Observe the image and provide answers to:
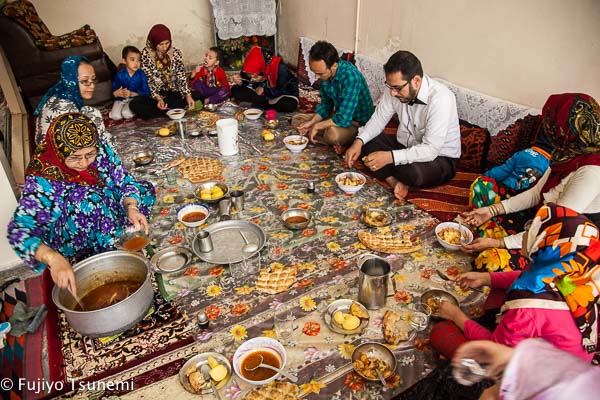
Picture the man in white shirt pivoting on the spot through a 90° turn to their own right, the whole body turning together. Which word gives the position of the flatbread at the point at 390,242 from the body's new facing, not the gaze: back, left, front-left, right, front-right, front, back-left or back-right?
back-left

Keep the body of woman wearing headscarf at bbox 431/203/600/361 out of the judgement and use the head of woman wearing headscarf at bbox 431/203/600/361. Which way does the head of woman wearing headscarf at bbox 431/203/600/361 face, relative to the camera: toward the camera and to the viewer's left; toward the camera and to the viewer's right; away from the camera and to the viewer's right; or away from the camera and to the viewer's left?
away from the camera and to the viewer's left

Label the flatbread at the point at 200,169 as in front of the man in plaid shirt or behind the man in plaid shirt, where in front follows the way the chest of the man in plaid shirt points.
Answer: in front

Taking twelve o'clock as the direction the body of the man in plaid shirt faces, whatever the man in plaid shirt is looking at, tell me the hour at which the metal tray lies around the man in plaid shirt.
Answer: The metal tray is roughly at 11 o'clock from the man in plaid shirt.

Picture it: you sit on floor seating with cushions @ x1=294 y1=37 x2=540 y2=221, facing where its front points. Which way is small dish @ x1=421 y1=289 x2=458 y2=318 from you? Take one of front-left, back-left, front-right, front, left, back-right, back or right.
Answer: front-left

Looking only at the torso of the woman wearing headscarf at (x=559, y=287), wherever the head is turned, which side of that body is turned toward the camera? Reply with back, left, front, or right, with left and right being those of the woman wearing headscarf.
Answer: left

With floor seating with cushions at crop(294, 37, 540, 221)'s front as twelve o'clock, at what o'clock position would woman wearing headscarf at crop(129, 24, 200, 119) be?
The woman wearing headscarf is roughly at 2 o'clock from the floor seating with cushions.

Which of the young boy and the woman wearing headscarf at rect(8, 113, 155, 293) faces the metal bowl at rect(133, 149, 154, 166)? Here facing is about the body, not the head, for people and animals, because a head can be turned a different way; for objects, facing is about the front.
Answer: the young boy

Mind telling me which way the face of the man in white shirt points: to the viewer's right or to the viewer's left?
to the viewer's left

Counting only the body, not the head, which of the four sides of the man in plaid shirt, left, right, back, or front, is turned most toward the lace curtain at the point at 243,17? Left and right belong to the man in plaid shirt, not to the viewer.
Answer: right

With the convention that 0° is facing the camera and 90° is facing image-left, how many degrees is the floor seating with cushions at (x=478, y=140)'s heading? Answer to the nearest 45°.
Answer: approximately 45°
